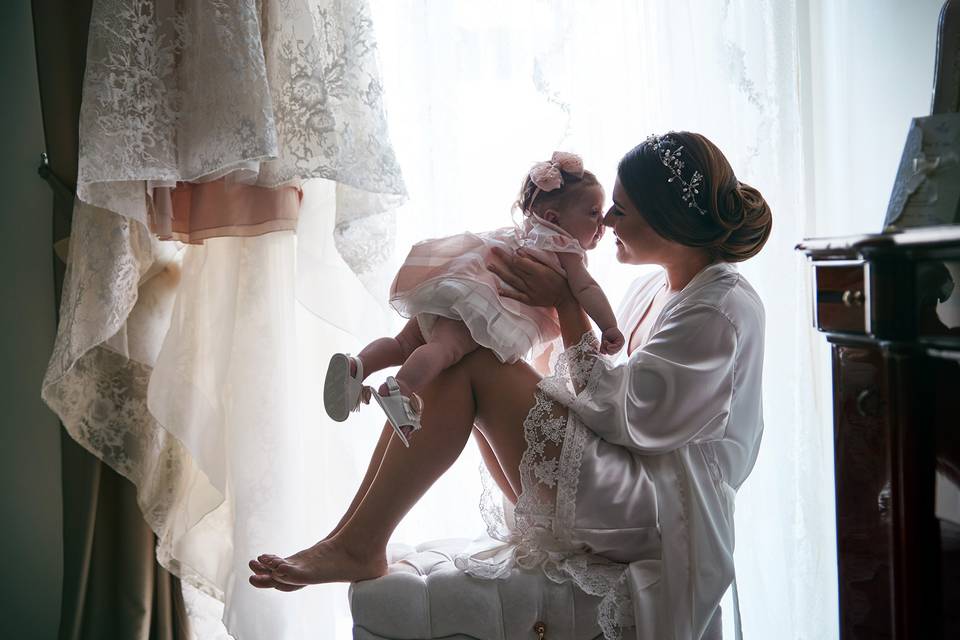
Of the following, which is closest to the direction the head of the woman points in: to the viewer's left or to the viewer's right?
to the viewer's left

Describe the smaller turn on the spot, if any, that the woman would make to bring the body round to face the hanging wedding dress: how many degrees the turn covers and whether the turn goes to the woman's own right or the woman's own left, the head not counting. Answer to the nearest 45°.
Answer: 0° — they already face it

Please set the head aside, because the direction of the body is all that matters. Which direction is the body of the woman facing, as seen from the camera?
to the viewer's left
